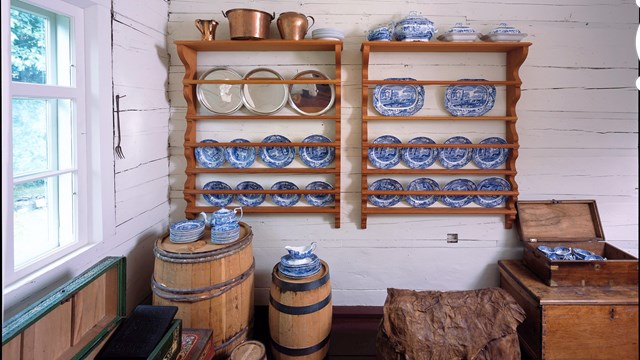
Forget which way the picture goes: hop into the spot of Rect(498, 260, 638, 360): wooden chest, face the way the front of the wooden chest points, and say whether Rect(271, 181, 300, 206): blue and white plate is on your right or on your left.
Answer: on your right

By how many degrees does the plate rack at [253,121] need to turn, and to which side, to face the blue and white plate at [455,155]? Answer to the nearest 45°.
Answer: approximately 90° to its left

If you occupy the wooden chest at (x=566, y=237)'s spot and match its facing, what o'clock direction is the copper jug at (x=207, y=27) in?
The copper jug is roughly at 2 o'clock from the wooden chest.

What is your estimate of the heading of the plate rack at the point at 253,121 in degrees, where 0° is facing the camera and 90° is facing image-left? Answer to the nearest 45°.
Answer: approximately 0°

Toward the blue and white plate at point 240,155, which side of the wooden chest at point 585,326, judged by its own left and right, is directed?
right
